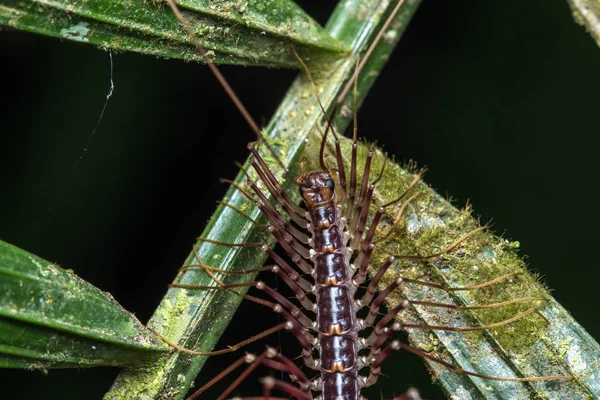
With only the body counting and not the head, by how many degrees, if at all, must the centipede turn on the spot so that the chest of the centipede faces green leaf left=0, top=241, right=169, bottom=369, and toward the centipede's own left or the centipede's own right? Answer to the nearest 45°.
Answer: approximately 135° to the centipede's own left

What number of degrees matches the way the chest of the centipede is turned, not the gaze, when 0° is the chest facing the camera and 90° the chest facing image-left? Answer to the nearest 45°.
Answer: approximately 180°
